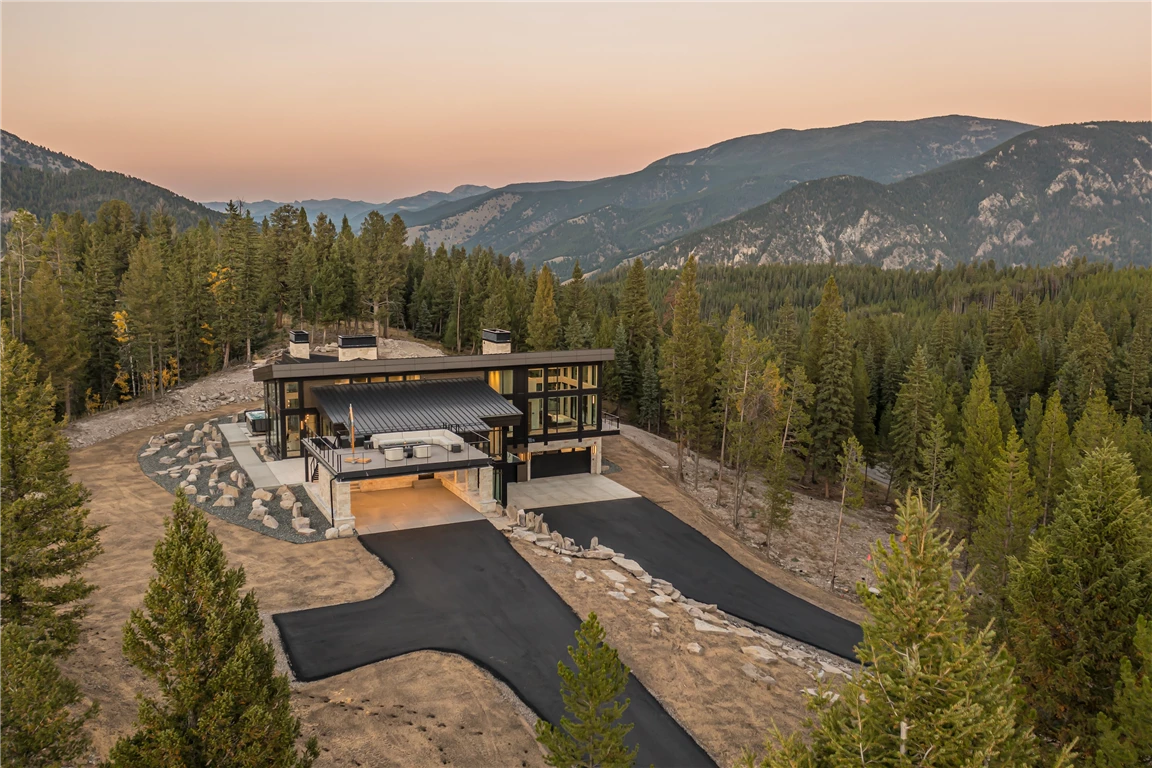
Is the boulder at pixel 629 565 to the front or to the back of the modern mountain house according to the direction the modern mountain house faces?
to the front

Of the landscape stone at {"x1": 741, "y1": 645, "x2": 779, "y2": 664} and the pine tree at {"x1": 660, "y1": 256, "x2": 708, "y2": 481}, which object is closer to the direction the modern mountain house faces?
the landscape stone

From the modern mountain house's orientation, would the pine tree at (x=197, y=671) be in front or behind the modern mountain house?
in front

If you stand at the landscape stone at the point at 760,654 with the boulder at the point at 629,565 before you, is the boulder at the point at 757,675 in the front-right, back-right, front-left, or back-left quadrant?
back-left

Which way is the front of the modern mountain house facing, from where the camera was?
facing the viewer

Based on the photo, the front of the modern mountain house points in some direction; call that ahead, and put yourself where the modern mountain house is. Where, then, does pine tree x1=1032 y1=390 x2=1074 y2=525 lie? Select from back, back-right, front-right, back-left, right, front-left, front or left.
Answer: left

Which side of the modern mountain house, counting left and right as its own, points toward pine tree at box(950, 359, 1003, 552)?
left

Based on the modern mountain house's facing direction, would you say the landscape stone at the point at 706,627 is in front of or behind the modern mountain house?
in front

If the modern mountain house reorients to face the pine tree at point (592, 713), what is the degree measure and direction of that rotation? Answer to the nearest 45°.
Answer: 0° — it already faces it
